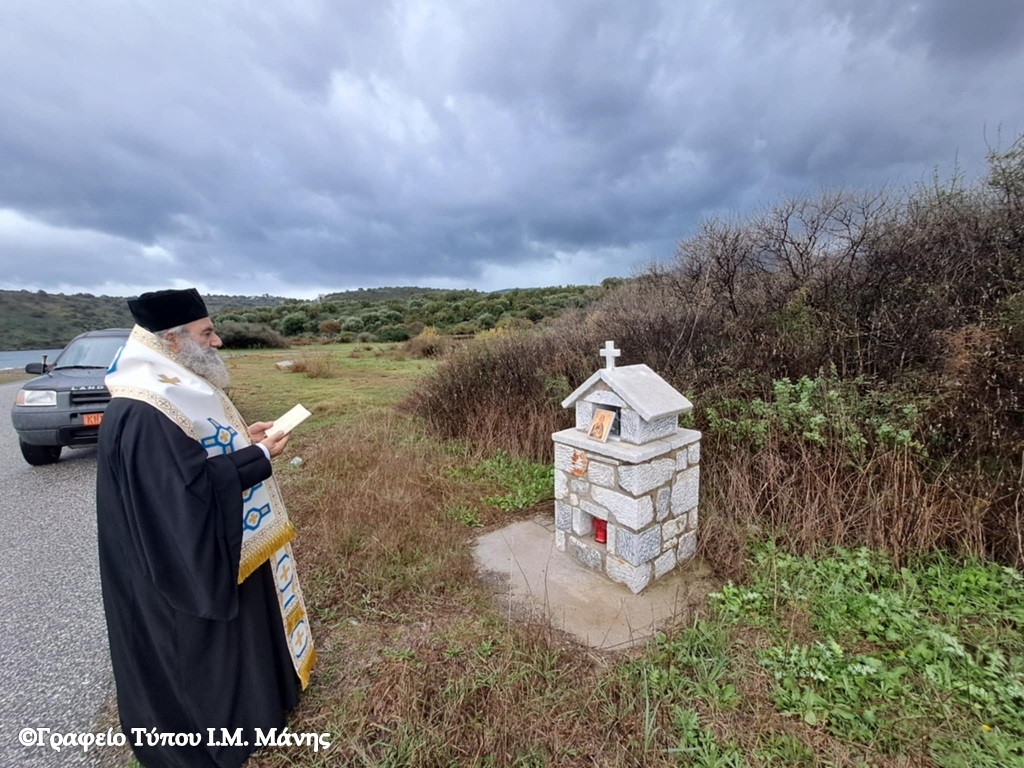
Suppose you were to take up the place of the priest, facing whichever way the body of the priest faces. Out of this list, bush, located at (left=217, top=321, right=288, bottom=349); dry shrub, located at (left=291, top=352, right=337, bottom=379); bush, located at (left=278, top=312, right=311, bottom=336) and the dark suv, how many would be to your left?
4

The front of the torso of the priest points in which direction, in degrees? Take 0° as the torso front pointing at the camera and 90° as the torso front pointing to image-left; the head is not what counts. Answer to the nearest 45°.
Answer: approximately 270°

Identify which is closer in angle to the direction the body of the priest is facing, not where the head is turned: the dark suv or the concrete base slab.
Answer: the concrete base slab

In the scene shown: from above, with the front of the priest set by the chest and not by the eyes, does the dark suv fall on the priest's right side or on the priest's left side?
on the priest's left side

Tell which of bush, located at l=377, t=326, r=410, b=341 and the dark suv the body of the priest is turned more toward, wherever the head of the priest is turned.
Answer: the bush

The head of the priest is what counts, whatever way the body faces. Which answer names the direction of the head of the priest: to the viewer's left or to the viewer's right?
to the viewer's right

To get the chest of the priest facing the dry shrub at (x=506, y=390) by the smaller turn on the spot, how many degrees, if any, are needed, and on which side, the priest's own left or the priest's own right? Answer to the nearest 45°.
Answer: approximately 45° to the priest's own left

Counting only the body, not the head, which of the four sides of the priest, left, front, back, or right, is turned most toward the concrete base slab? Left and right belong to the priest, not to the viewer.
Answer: front

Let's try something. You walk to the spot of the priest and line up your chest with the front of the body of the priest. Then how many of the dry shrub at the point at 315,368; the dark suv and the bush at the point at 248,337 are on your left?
3

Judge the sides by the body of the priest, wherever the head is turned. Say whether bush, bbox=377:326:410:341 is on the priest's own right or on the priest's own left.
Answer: on the priest's own left

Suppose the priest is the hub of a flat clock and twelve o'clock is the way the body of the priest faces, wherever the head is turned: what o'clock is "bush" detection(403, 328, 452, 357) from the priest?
The bush is roughly at 10 o'clock from the priest.
